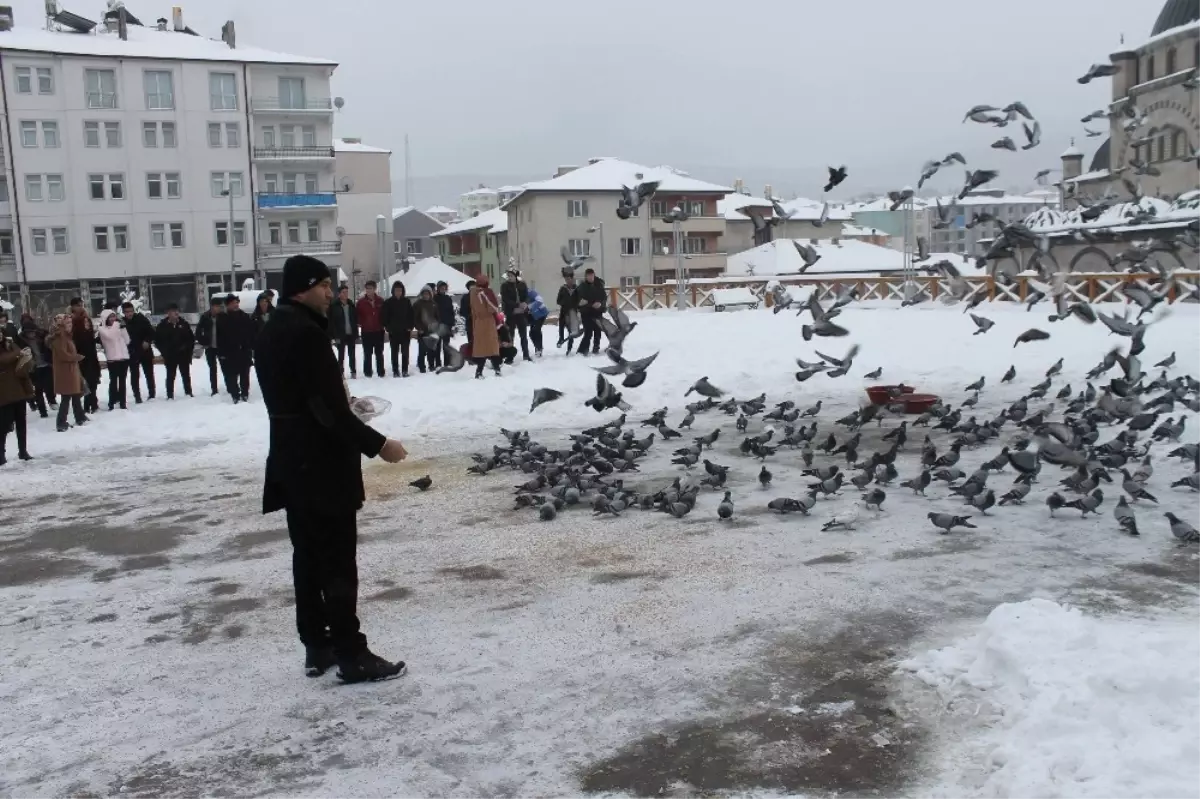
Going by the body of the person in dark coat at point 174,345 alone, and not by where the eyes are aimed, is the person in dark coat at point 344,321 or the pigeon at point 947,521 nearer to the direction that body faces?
the pigeon

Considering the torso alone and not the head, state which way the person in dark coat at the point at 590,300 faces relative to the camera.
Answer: toward the camera

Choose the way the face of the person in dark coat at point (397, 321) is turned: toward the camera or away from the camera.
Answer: toward the camera

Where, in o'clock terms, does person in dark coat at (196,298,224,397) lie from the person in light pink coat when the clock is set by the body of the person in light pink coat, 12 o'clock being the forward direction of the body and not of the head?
The person in dark coat is roughly at 10 o'clock from the person in light pink coat.

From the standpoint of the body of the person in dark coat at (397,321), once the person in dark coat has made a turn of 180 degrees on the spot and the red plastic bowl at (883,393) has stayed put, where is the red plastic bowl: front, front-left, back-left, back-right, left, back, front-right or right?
back-right

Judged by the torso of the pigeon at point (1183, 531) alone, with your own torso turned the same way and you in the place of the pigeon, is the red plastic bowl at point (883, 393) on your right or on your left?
on your right

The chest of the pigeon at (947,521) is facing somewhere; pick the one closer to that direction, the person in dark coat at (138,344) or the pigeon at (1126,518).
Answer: the person in dark coat

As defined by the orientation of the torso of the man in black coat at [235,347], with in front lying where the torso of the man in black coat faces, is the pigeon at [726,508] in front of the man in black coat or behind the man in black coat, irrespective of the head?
in front

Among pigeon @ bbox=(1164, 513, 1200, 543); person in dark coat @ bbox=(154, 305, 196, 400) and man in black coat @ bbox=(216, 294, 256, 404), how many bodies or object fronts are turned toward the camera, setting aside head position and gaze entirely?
2

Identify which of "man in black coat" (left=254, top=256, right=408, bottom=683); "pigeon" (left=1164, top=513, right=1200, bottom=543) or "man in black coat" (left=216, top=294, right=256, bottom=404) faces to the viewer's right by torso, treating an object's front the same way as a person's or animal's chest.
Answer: "man in black coat" (left=254, top=256, right=408, bottom=683)

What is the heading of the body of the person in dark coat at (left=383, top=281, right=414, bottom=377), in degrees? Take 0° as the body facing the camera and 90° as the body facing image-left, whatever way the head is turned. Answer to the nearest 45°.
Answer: approximately 0°

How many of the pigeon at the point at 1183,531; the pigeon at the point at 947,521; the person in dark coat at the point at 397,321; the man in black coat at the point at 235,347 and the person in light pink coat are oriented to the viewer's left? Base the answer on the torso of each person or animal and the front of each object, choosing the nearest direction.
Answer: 2

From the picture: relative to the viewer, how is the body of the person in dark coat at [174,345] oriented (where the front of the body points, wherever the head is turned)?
toward the camera

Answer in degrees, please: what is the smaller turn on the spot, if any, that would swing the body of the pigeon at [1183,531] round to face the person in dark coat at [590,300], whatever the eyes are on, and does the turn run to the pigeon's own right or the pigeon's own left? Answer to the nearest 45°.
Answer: approximately 45° to the pigeon's own right

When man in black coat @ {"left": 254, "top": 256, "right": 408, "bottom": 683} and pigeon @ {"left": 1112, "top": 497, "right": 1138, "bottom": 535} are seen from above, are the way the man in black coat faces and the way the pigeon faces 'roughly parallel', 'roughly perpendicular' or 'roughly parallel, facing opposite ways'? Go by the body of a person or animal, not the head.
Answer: roughly perpendicular

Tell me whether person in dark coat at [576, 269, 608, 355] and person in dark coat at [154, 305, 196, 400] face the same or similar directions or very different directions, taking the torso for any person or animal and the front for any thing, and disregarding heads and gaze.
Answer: same or similar directions

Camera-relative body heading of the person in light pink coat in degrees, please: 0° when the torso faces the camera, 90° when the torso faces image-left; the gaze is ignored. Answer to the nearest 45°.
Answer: approximately 315°

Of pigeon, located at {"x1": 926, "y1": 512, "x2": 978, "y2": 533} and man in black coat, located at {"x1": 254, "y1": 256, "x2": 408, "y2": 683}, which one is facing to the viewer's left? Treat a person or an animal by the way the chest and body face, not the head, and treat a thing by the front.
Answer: the pigeon

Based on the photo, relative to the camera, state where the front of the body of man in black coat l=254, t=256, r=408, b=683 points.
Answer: to the viewer's right

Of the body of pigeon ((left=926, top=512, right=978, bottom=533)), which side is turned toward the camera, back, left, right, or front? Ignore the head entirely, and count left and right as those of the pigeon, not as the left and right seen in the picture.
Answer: left
